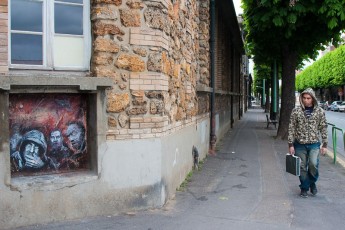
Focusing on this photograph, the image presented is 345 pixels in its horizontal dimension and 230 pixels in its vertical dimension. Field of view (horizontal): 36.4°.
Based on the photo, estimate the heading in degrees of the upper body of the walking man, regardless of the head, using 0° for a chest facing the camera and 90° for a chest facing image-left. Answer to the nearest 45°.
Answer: approximately 0°

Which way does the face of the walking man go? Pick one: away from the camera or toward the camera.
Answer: toward the camera
